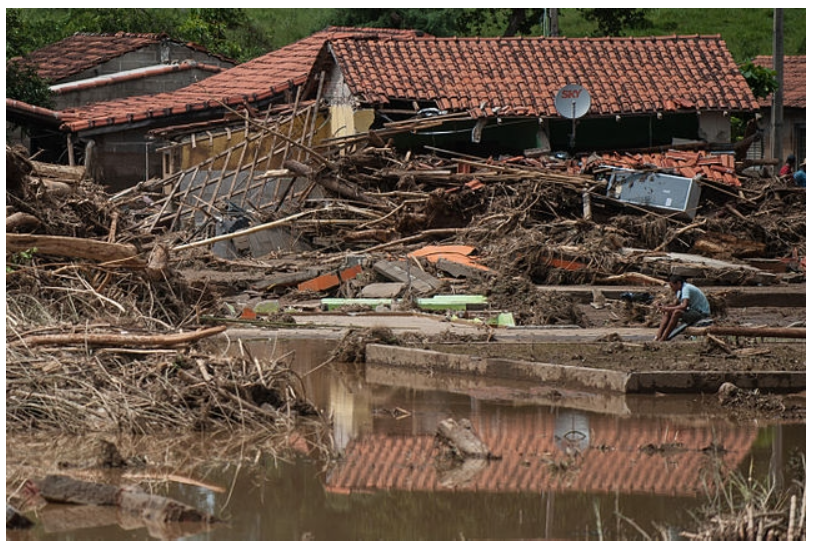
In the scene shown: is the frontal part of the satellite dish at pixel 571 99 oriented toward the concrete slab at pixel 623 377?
yes

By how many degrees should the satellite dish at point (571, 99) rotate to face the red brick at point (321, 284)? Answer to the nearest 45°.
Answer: approximately 45° to its right

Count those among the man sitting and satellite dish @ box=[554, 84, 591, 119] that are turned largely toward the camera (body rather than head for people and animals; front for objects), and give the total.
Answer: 1

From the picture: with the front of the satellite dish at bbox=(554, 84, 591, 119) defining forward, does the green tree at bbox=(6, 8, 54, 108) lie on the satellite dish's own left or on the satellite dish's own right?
on the satellite dish's own right

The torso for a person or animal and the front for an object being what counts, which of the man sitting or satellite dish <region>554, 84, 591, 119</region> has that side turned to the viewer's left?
the man sitting

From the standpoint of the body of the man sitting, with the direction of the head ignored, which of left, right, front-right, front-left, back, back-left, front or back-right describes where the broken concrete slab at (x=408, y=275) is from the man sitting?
front-right

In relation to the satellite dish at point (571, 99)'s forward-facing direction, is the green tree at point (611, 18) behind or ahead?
behind

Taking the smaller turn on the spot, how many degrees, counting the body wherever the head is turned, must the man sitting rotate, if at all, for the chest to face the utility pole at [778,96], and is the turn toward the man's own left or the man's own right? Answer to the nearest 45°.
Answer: approximately 90° to the man's own right

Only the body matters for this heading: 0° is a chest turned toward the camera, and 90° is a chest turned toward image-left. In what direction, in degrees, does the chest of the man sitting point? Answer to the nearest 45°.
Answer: approximately 90°

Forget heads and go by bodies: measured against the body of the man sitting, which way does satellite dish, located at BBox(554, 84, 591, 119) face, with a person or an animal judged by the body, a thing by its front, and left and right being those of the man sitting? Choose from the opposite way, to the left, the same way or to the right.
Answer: to the left

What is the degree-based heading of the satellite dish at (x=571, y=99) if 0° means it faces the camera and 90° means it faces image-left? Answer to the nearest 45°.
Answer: approximately 0°

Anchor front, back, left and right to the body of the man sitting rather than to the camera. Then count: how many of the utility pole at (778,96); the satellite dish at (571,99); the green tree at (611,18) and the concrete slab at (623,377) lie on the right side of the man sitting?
3

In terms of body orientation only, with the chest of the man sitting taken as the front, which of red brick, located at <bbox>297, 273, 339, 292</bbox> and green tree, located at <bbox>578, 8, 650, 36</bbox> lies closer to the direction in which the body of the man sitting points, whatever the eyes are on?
the red brick
